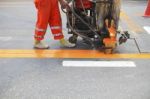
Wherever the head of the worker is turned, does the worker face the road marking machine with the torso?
yes

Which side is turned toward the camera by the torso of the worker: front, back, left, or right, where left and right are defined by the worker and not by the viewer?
right
